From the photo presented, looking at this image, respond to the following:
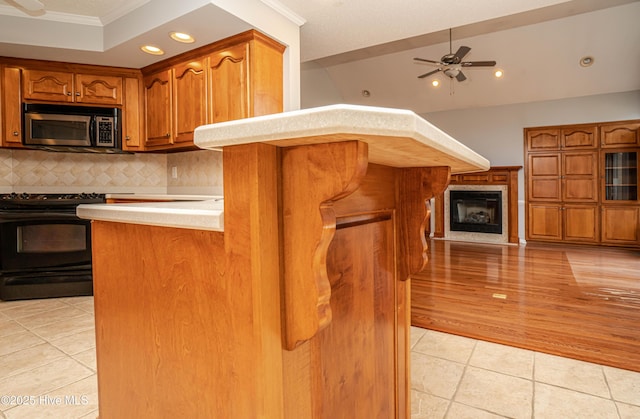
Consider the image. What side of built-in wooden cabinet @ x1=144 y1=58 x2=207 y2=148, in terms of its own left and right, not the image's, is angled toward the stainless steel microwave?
right

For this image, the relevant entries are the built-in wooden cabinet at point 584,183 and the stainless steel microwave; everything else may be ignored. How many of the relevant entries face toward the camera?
2

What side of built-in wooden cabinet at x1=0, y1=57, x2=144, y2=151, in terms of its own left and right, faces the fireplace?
left

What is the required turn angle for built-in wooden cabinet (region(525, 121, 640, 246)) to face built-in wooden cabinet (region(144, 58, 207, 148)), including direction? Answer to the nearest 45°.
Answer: approximately 45° to its right

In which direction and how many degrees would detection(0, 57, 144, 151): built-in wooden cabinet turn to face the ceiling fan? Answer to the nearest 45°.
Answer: approximately 90° to its left

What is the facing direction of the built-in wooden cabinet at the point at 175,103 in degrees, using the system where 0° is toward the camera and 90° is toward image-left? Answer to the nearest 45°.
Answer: approximately 45°

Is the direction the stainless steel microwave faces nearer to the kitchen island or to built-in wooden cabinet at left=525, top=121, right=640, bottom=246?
the kitchen island

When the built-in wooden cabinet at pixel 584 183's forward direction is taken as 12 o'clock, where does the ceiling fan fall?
The ceiling fan is roughly at 1 o'clock from the built-in wooden cabinet.

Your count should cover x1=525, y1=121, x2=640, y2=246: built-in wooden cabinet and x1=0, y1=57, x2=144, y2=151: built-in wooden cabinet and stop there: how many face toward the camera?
2
